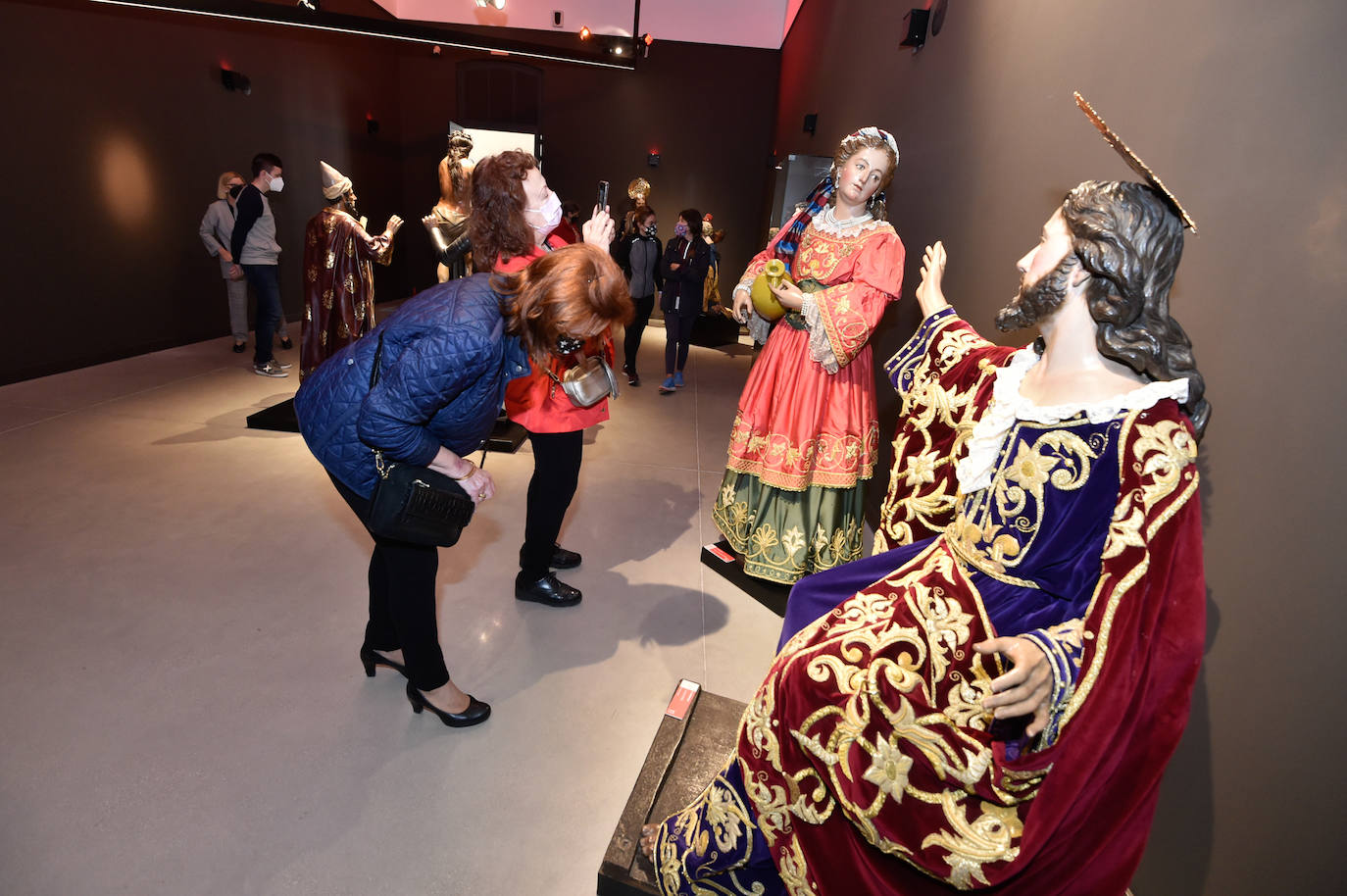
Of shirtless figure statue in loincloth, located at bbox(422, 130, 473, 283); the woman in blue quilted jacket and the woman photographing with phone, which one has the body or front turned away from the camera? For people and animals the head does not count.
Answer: the shirtless figure statue in loincloth

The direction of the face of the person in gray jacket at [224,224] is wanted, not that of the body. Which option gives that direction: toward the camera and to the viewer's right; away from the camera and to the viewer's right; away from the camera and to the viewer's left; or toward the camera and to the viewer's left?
toward the camera and to the viewer's right

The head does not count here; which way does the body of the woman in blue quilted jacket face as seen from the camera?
to the viewer's right

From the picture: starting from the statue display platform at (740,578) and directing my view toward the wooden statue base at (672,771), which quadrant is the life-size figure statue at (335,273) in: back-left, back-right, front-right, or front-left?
back-right

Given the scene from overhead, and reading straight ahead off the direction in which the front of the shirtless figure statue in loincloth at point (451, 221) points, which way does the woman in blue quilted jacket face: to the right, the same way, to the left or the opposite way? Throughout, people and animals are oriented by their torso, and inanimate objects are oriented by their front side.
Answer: to the right

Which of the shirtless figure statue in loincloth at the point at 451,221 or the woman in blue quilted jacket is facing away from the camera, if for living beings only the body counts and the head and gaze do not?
the shirtless figure statue in loincloth

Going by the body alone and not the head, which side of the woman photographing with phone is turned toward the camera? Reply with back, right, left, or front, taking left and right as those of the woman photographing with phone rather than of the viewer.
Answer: right

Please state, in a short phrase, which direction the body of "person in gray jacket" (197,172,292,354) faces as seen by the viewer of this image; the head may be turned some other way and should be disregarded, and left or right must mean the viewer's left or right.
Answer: facing the viewer and to the right of the viewer

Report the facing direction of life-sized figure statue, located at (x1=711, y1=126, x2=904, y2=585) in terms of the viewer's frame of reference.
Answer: facing the viewer and to the left of the viewer

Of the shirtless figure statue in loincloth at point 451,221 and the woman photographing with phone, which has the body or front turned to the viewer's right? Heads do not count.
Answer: the woman photographing with phone

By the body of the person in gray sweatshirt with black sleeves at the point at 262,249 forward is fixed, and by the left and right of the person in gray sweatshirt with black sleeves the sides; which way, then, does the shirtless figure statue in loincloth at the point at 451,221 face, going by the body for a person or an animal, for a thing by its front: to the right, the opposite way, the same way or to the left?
to the left
